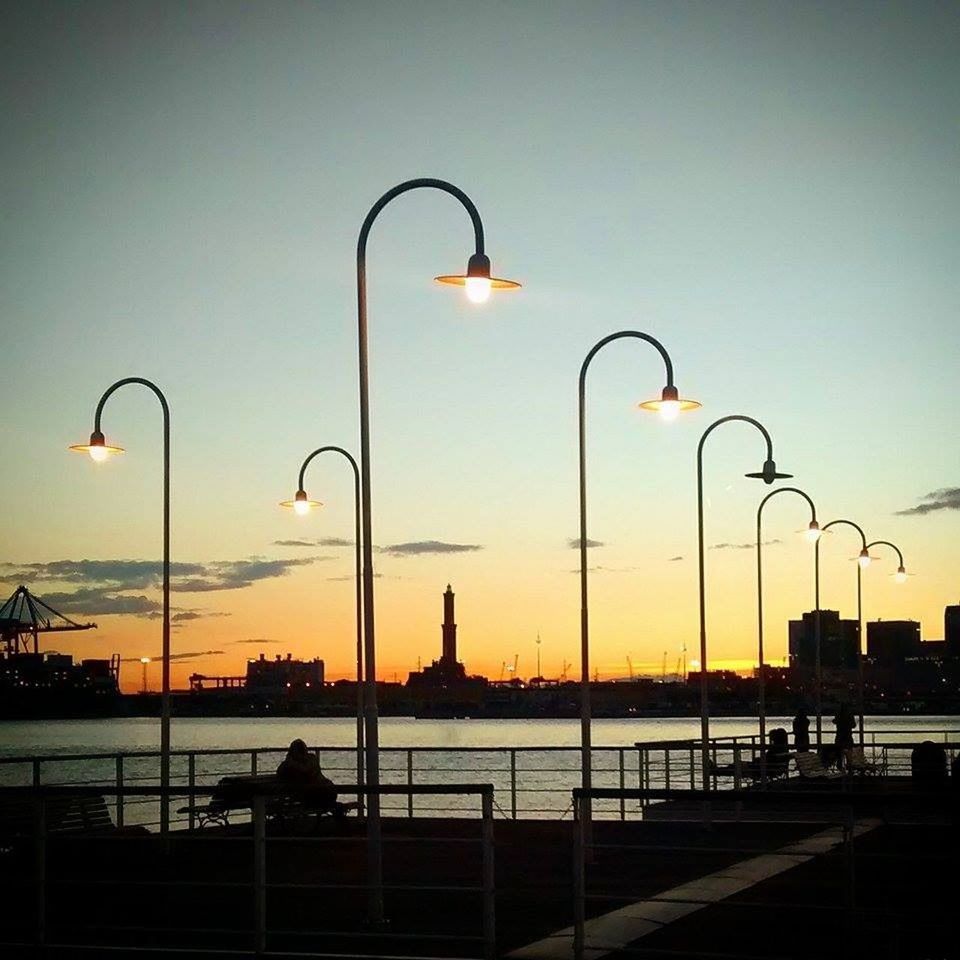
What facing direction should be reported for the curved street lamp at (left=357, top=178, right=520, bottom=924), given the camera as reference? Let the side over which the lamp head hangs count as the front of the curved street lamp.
facing to the right of the viewer

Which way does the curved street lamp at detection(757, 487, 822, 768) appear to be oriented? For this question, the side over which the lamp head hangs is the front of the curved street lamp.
to the viewer's right

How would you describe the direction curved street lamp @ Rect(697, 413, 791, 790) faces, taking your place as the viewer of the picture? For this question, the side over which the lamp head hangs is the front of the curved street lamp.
facing to the right of the viewer

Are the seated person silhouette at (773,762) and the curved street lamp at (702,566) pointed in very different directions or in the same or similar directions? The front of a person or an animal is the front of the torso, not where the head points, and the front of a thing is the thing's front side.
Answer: very different directions

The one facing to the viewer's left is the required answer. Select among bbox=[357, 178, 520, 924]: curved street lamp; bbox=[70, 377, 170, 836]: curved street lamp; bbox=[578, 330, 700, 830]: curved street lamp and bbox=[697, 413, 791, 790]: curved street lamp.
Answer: bbox=[70, 377, 170, 836]: curved street lamp

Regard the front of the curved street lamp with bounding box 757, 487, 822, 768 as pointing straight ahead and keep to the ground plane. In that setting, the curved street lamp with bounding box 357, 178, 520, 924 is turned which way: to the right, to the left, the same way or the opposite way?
the same way

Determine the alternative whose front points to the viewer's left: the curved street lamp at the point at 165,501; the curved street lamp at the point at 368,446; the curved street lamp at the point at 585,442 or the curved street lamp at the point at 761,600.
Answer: the curved street lamp at the point at 165,501

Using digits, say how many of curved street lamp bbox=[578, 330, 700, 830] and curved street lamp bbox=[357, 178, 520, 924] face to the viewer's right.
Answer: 2

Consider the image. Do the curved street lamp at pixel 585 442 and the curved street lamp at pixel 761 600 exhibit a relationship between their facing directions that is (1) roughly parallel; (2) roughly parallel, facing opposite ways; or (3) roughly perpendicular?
roughly parallel

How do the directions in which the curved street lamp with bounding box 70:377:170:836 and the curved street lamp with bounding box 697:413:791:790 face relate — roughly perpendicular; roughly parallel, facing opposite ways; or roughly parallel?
roughly parallel, facing opposite ways

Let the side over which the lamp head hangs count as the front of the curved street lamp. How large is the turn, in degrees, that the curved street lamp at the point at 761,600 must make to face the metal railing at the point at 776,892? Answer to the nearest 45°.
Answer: approximately 90° to its right

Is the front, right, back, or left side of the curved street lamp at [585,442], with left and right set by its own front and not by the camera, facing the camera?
right

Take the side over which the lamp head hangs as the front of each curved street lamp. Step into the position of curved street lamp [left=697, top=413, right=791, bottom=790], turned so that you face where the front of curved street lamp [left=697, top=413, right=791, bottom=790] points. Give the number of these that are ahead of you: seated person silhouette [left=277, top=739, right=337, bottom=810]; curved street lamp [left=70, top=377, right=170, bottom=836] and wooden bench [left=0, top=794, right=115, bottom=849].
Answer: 0

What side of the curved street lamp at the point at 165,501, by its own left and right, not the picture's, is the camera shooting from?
left
